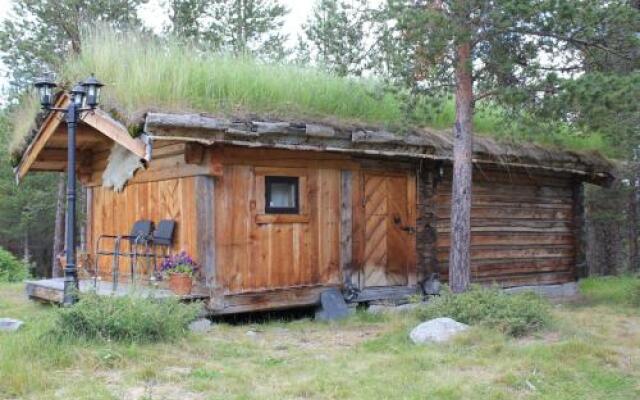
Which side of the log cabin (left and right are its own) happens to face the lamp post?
right

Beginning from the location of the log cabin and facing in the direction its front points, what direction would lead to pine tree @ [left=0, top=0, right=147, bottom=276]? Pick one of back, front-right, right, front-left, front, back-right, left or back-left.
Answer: back

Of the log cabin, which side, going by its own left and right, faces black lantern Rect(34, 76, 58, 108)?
right

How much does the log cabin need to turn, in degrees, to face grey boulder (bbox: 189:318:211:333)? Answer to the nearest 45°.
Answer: approximately 90° to its right

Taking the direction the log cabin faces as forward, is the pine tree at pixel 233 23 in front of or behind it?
behind

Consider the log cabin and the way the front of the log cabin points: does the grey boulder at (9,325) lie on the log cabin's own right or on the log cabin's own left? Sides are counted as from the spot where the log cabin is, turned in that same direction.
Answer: on the log cabin's own right

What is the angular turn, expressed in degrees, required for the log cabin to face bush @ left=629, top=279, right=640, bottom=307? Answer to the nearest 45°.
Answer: approximately 45° to its left

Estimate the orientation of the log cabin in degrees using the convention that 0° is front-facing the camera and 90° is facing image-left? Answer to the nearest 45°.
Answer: approximately 315°
